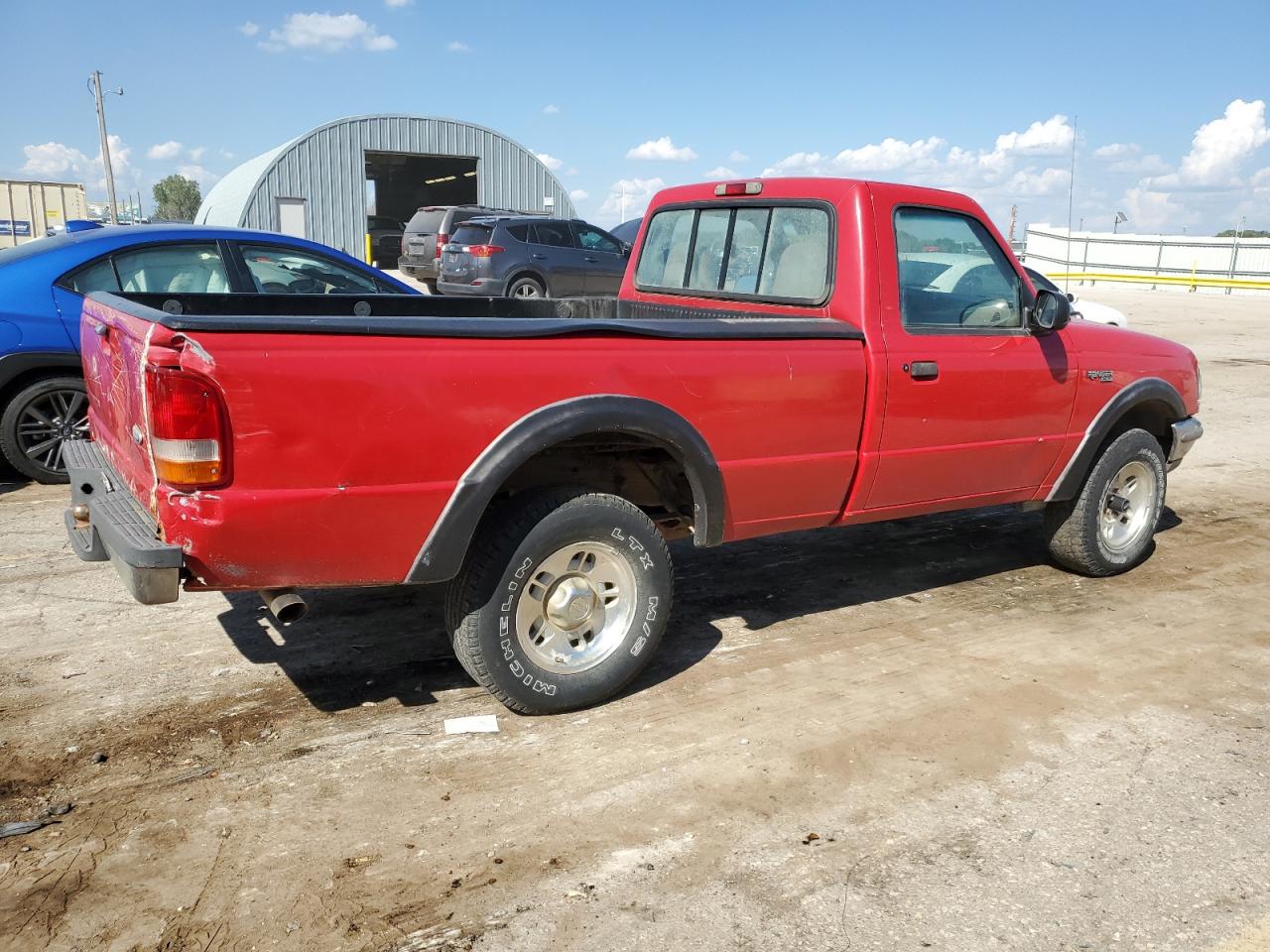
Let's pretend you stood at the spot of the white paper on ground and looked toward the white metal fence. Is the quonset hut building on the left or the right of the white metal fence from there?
left

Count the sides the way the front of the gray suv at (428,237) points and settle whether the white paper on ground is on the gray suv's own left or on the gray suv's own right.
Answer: on the gray suv's own right

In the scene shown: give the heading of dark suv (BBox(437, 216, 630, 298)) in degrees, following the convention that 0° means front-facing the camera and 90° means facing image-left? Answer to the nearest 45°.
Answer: approximately 225°

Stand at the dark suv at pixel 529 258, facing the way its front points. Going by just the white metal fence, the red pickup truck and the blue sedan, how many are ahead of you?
1

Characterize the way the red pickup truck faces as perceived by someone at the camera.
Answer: facing away from the viewer and to the right of the viewer

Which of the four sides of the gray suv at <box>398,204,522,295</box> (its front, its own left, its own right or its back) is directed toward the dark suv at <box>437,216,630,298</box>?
right

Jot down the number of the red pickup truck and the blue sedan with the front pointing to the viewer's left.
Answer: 0

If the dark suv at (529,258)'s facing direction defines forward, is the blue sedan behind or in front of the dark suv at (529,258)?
behind

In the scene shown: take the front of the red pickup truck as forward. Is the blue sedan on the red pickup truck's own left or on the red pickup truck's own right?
on the red pickup truck's own left

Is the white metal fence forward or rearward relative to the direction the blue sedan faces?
forward

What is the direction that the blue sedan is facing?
to the viewer's right
